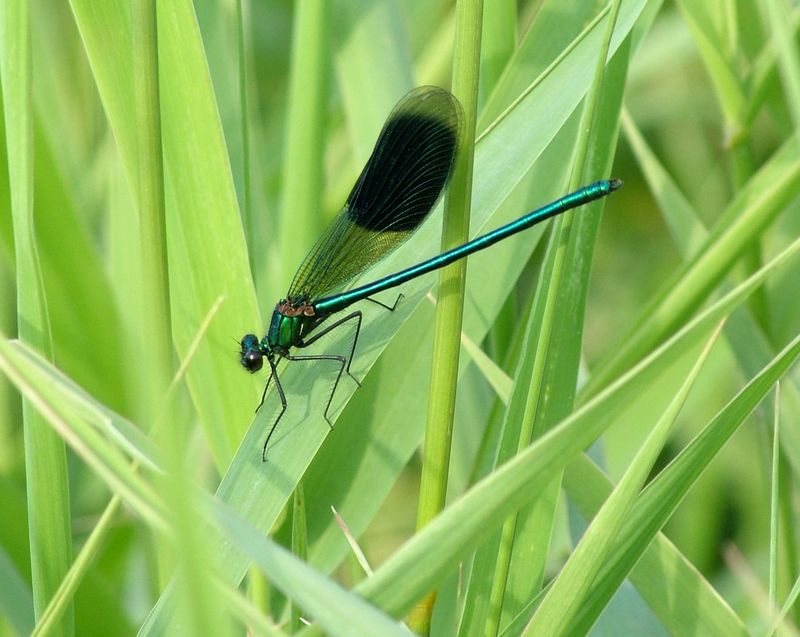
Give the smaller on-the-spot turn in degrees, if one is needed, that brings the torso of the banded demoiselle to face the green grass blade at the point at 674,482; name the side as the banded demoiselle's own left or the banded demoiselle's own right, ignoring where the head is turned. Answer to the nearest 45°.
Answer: approximately 180°

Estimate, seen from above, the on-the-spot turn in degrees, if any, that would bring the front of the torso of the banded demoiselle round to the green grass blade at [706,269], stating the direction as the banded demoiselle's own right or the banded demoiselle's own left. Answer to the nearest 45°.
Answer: approximately 180°

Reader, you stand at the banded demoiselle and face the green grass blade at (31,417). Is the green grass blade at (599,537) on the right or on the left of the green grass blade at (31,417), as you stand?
left

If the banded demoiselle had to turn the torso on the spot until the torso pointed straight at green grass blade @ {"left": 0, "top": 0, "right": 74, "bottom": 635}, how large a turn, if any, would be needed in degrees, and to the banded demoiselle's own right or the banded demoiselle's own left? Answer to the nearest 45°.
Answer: approximately 45° to the banded demoiselle's own left

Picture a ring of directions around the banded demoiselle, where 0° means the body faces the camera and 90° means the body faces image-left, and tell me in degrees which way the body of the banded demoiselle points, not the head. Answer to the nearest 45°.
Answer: approximately 90°

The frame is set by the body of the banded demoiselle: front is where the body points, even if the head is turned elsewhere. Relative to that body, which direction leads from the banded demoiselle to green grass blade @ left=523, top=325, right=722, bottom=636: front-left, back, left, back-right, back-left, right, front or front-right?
left
